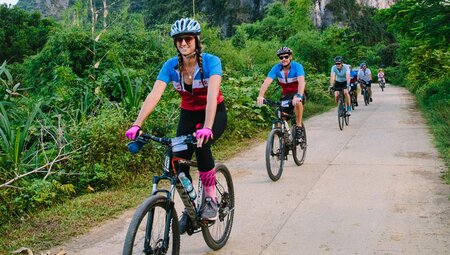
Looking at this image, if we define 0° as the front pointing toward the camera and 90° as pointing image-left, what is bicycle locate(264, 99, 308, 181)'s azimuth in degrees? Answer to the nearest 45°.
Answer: approximately 45°

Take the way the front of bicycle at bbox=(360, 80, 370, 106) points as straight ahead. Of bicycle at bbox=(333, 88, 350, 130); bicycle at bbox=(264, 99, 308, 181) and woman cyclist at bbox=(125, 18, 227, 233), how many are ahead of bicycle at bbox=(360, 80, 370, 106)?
3

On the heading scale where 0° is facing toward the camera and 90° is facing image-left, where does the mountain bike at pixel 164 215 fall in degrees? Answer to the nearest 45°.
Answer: approximately 45°

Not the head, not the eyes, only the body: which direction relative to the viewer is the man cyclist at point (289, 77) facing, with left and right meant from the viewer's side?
facing the viewer and to the left of the viewer

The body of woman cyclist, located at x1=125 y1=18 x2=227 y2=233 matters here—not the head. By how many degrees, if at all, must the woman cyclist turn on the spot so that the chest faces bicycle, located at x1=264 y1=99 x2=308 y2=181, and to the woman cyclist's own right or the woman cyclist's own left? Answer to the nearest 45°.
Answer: approximately 180°

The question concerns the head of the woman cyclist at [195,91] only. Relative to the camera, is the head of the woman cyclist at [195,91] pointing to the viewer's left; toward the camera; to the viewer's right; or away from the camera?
toward the camera

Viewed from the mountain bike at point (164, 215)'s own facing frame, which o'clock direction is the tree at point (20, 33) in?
The tree is roughly at 4 o'clock from the mountain bike.

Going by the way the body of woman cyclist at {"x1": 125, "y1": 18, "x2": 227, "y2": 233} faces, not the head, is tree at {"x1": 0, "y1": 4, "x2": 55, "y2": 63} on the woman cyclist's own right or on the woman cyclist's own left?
on the woman cyclist's own right

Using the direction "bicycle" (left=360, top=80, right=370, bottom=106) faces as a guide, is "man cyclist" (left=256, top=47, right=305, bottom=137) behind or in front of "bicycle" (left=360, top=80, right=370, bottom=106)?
in front

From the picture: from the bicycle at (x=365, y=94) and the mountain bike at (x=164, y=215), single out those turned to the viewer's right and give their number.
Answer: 0

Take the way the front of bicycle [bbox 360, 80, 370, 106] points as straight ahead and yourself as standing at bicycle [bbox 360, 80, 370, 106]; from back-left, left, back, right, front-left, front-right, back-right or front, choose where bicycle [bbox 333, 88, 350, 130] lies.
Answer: front

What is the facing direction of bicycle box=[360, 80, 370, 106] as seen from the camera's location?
facing the viewer

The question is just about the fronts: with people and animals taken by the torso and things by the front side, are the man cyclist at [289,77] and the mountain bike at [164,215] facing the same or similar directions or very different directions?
same or similar directions

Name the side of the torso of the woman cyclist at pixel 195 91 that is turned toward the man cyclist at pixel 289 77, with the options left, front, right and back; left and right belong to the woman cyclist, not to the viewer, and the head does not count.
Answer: back

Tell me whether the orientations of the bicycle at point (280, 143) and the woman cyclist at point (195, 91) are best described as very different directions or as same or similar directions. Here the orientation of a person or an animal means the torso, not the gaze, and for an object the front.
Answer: same or similar directions
